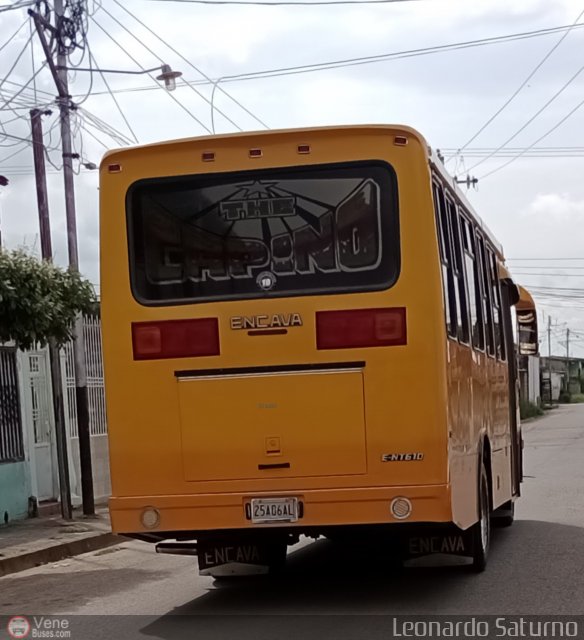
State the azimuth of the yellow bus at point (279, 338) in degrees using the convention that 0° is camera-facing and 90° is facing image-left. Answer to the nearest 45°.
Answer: approximately 180°
